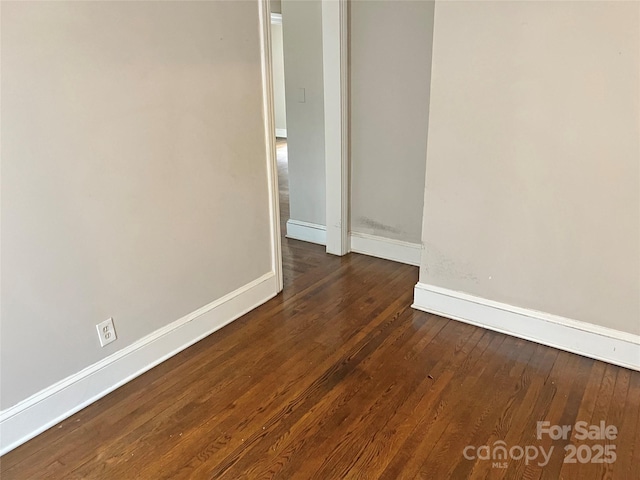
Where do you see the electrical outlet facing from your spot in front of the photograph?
facing the viewer and to the right of the viewer
